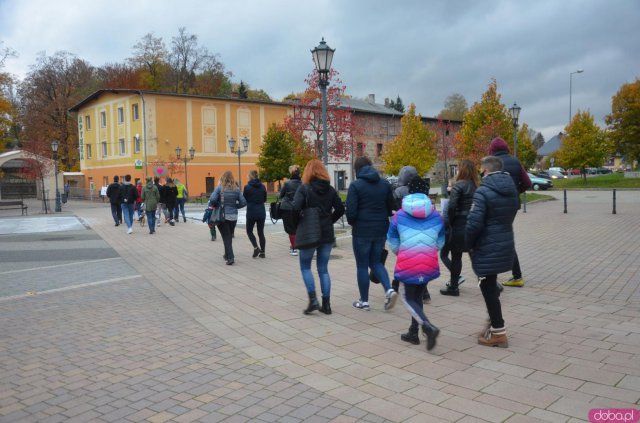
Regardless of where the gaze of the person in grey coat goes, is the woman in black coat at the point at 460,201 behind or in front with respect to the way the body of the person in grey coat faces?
behind

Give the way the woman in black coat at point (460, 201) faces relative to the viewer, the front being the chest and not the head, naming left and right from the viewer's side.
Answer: facing away from the viewer and to the left of the viewer

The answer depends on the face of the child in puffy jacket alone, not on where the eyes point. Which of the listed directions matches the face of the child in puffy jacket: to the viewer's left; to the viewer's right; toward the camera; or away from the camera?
away from the camera

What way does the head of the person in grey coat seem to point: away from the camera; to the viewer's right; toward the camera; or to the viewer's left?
away from the camera

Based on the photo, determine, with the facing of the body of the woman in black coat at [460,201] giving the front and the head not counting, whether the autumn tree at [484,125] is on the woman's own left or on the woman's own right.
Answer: on the woman's own right

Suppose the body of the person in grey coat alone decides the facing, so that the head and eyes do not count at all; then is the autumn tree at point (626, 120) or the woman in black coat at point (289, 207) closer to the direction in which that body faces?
the autumn tree

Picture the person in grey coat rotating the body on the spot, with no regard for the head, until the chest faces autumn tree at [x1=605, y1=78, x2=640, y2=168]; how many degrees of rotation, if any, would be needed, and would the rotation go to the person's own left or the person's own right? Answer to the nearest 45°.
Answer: approximately 45° to the person's own right

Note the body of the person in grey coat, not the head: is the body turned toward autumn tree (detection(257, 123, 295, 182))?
yes

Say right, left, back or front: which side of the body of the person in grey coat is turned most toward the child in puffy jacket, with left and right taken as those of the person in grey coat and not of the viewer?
back

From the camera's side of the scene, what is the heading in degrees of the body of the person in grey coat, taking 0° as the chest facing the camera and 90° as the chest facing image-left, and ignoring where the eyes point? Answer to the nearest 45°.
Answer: approximately 180°

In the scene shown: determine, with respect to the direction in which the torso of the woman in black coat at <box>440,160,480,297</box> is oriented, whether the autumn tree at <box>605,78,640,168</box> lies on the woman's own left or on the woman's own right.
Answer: on the woman's own right
